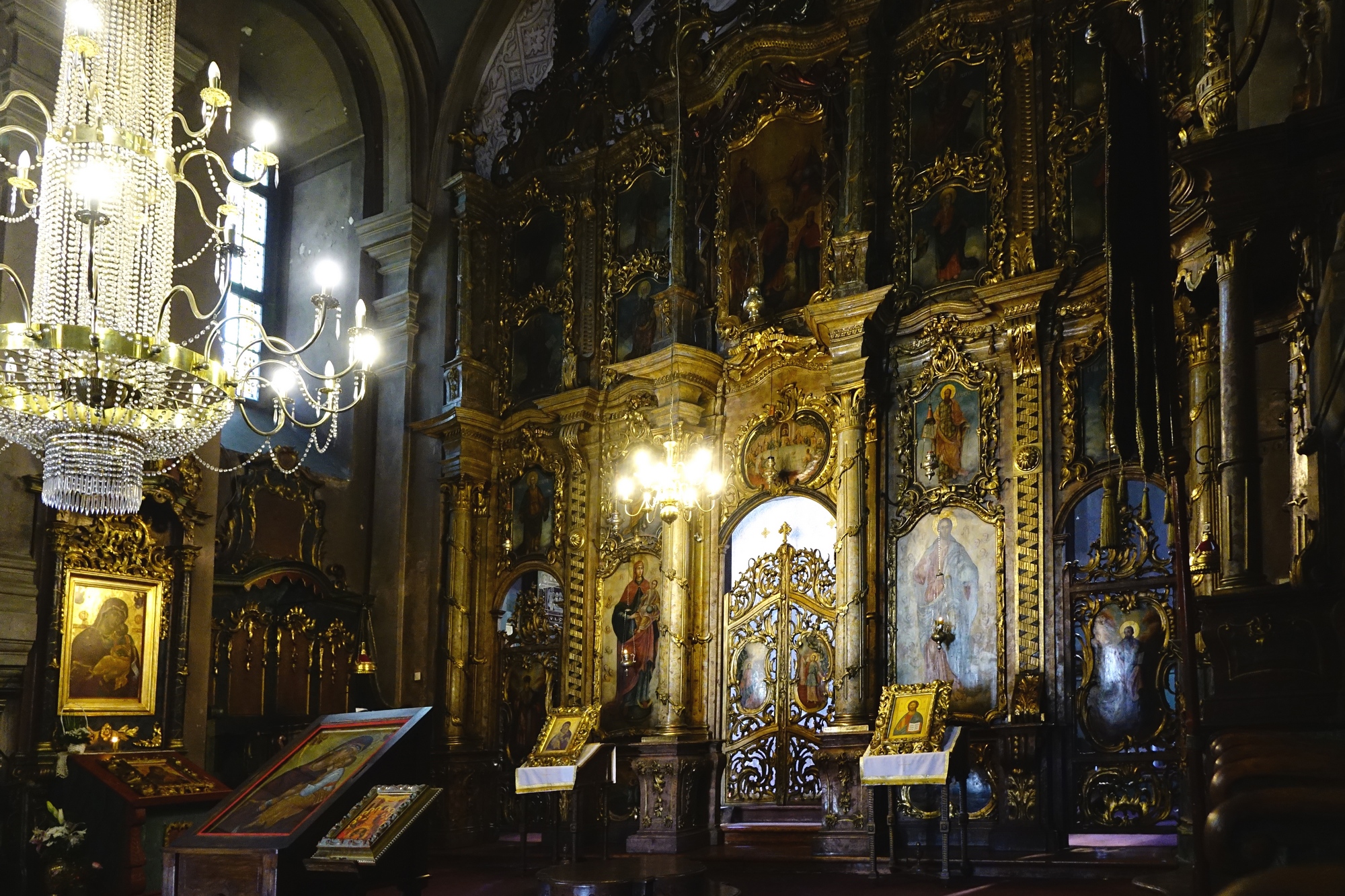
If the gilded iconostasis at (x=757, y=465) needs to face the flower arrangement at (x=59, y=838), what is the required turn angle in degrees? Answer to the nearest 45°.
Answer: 0° — it already faces it

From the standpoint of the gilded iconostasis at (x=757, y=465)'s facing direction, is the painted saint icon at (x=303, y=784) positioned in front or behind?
in front

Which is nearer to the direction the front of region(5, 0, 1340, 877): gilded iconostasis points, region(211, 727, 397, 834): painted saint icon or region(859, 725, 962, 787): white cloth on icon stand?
the painted saint icon

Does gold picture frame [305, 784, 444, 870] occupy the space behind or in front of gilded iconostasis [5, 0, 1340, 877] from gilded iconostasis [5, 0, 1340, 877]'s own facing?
in front

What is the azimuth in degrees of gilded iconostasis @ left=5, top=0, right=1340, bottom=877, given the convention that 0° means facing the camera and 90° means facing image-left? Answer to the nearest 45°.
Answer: approximately 45°
